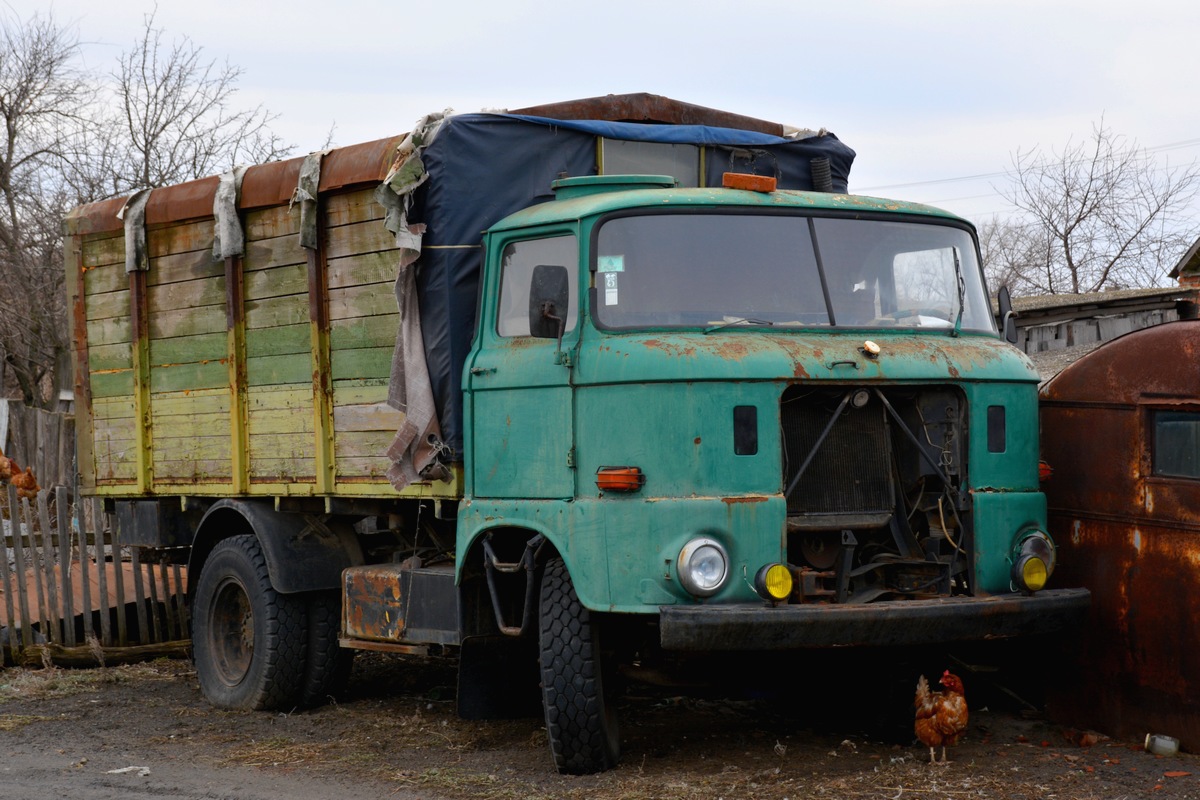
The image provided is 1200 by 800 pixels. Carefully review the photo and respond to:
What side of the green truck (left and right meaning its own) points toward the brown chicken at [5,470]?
back

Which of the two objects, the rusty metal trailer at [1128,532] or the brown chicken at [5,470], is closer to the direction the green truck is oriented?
the rusty metal trailer

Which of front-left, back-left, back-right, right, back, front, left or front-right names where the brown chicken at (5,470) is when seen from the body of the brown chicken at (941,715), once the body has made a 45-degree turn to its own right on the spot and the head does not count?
back-right

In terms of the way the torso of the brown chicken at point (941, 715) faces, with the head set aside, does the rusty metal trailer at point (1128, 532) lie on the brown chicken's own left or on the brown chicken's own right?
on the brown chicken's own left

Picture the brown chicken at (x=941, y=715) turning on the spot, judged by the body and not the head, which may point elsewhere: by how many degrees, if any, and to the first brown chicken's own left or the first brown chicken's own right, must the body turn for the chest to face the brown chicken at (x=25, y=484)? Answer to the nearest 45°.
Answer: approximately 180°

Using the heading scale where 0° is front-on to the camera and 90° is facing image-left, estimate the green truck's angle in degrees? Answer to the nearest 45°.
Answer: approximately 315°

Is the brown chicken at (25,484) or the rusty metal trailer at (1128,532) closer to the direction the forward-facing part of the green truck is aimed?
the rusty metal trailer

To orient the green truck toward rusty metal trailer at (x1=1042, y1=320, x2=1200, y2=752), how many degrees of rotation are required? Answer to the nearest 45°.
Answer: approximately 45° to its left

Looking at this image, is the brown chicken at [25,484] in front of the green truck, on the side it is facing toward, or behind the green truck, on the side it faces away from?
behind

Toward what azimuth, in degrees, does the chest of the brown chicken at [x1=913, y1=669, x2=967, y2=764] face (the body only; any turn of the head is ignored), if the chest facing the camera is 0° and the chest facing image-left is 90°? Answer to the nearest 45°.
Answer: approximately 315°
